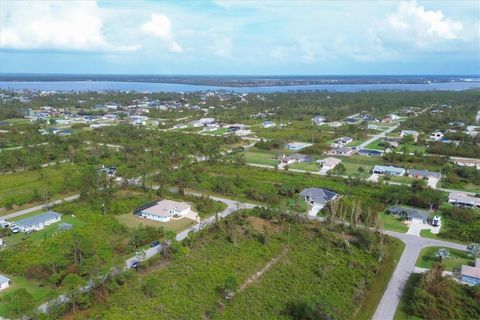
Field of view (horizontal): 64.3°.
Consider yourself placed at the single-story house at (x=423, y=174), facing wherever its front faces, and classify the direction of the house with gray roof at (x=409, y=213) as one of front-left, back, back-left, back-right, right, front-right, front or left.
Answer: front

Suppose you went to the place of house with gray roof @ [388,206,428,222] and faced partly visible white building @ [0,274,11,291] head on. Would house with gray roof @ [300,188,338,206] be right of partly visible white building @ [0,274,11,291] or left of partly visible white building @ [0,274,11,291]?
right

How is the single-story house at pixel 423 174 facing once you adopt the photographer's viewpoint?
facing the viewer

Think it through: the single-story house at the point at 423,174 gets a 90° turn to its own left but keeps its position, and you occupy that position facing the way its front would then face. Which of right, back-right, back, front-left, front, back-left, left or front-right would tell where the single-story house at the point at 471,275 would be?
right

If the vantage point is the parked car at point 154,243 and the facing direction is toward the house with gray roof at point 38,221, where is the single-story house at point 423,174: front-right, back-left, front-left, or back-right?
back-right

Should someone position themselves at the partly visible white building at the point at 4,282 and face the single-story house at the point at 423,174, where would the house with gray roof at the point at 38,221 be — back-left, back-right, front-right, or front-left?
front-left

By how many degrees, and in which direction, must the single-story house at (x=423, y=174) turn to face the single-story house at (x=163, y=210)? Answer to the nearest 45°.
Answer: approximately 45° to its right

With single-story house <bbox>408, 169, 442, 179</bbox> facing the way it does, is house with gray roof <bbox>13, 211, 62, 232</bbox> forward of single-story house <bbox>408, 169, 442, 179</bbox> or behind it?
forward

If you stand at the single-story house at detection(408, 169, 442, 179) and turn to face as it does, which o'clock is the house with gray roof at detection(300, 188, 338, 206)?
The house with gray roof is roughly at 1 o'clock from the single-story house.

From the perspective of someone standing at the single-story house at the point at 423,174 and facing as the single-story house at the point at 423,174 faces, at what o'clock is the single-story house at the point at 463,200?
the single-story house at the point at 463,200 is roughly at 11 o'clock from the single-story house at the point at 423,174.

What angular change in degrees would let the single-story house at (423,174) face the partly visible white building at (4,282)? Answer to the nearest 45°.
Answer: approximately 45° to its right

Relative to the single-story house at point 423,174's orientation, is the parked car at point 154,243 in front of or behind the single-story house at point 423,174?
in front
